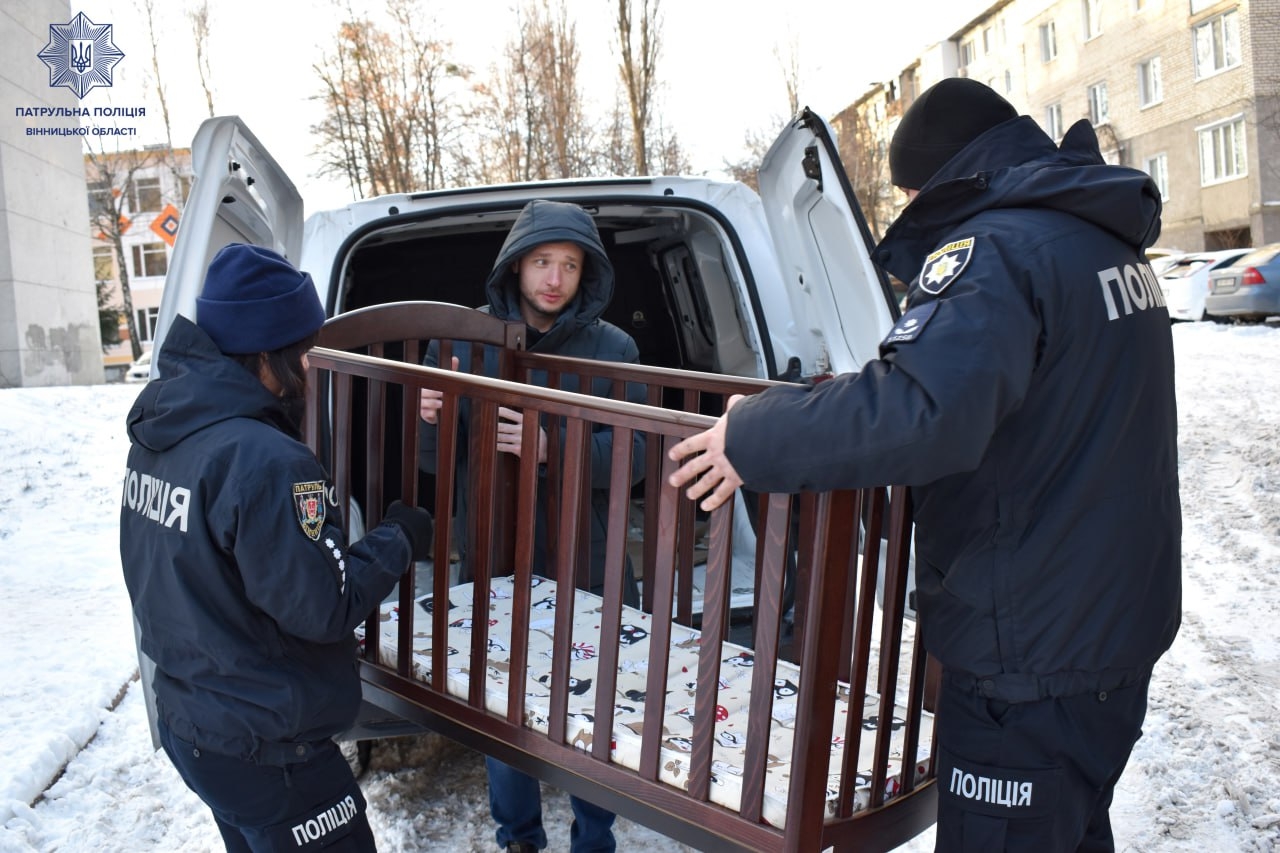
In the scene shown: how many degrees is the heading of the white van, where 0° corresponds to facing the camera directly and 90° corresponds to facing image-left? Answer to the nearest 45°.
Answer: approximately 180°

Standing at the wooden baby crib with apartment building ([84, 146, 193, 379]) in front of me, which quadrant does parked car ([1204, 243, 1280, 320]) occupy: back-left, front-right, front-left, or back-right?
front-right

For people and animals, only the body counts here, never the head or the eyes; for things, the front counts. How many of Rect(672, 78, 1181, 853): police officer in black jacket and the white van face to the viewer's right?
0

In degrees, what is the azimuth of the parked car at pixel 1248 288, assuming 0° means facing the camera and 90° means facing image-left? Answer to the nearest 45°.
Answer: approximately 225°

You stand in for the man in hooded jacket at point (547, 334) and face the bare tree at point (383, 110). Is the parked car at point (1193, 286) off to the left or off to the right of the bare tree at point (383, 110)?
right

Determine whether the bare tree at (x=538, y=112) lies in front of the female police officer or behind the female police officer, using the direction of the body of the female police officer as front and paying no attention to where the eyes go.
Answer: in front

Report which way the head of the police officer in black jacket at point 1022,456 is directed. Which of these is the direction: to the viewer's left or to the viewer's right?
to the viewer's left

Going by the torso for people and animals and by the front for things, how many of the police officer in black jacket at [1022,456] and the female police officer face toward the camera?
0

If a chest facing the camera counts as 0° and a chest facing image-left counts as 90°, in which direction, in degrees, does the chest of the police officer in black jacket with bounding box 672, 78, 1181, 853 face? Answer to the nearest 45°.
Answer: approximately 135°

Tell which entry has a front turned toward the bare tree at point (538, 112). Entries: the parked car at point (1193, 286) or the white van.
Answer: the white van

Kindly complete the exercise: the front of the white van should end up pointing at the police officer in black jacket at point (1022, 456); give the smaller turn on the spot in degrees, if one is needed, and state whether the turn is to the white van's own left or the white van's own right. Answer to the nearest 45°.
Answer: approximately 180°

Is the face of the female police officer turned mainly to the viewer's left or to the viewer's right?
to the viewer's right
